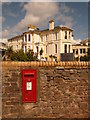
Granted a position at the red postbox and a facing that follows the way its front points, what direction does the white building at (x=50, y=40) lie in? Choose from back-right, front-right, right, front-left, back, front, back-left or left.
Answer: back

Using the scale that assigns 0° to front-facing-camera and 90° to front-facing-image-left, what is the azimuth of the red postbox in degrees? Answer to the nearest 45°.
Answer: approximately 0°
